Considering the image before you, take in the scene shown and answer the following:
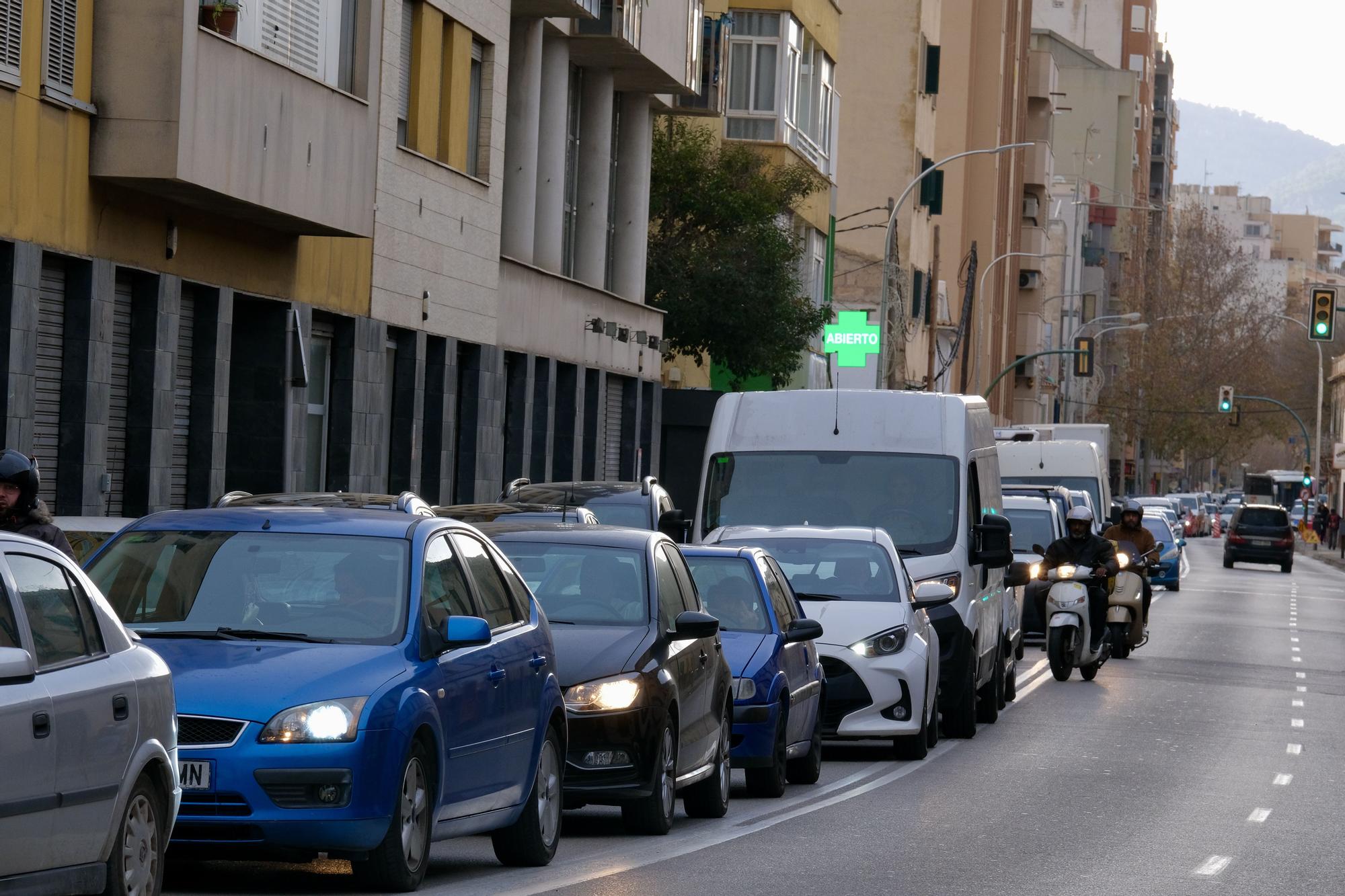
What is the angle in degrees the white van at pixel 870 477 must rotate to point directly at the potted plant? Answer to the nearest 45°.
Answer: approximately 90° to its right

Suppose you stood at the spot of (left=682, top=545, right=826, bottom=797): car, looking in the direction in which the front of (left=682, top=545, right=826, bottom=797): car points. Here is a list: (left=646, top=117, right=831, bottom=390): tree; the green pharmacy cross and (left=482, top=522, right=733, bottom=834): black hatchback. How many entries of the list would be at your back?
2

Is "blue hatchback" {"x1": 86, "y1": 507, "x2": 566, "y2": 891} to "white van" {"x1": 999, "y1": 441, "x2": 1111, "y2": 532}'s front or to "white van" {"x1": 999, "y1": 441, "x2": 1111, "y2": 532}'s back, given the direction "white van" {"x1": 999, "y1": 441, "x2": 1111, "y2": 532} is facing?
to the front

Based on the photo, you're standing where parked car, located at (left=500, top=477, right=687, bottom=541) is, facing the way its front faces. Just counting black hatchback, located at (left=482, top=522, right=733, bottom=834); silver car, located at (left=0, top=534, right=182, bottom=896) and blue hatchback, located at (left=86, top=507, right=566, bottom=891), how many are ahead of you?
3

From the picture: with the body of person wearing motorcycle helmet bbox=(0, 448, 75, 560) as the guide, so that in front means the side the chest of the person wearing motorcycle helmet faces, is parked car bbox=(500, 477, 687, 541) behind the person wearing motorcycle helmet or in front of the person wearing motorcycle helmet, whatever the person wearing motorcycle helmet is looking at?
behind

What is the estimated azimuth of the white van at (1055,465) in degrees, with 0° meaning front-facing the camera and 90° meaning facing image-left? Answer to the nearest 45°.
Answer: approximately 0°

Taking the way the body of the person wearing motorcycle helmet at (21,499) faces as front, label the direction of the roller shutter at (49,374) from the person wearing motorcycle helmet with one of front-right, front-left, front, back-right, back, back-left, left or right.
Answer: back-right

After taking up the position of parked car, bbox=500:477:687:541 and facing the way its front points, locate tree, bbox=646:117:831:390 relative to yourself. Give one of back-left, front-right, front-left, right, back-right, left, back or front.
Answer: back
